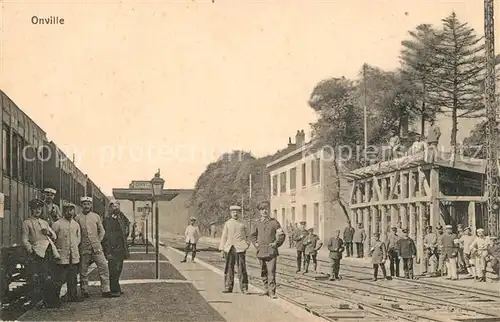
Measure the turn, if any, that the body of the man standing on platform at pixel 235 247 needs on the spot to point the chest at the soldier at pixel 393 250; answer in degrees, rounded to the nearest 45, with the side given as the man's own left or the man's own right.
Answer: approximately 135° to the man's own left

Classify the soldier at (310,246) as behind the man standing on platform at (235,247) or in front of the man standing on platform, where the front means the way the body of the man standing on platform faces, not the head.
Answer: behind

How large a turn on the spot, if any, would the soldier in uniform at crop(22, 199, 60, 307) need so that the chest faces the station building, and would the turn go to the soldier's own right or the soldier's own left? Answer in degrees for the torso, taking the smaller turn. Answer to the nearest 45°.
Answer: approximately 90° to the soldier's own left

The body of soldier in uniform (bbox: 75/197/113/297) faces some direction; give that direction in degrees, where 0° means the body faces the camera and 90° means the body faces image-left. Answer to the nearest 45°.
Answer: approximately 0°

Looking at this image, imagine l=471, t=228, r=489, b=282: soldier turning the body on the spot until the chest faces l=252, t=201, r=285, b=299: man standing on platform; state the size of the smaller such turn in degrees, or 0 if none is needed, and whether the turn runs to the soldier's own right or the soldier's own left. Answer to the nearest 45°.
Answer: approximately 45° to the soldier's own right
